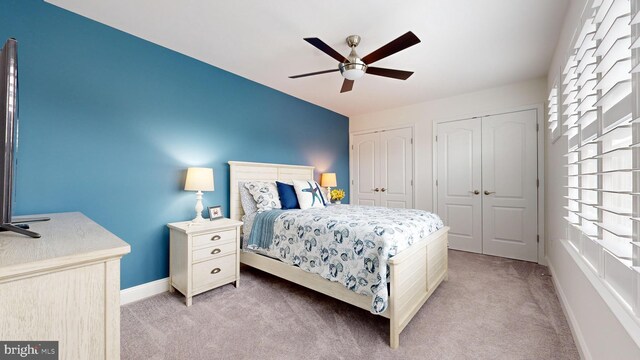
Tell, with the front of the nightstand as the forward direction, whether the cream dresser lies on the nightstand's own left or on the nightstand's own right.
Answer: on the nightstand's own right

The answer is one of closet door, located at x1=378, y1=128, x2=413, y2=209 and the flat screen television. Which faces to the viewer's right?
the flat screen television

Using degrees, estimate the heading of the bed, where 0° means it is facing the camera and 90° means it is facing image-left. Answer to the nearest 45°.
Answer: approximately 315°

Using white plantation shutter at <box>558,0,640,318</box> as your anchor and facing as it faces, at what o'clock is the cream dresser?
The cream dresser is roughly at 10 o'clock from the white plantation shutter.

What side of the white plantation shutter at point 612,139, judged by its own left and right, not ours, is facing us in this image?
left

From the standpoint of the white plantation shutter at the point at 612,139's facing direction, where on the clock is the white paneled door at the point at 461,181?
The white paneled door is roughly at 2 o'clock from the white plantation shutter.

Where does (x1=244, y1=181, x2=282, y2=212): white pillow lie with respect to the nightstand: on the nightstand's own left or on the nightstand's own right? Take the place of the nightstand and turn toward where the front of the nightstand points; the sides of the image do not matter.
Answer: on the nightstand's own left

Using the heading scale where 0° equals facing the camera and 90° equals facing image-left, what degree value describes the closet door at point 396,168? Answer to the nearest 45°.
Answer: approximately 45°

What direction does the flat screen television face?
to the viewer's right

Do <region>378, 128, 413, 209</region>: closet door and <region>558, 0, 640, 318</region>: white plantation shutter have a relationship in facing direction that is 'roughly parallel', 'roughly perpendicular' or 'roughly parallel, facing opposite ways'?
roughly perpendicular
